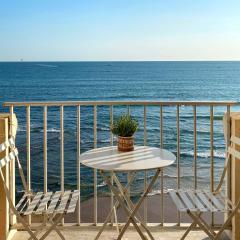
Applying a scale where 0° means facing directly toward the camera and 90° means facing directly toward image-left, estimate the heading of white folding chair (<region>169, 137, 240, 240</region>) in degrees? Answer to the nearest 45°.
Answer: approximately 90°

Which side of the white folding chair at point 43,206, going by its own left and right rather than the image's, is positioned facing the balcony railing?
left

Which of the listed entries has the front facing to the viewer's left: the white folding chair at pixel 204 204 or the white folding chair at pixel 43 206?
the white folding chair at pixel 204 204

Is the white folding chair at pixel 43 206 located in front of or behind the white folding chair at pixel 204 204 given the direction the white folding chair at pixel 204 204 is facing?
in front

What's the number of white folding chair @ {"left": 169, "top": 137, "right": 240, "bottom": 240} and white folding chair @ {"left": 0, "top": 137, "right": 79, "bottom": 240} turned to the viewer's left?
1

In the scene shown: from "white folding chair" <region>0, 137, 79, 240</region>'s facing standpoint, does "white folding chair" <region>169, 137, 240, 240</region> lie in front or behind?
in front

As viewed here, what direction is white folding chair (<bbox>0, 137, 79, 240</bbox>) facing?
to the viewer's right

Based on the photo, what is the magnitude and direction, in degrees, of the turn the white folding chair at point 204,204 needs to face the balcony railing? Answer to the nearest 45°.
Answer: approximately 90° to its right

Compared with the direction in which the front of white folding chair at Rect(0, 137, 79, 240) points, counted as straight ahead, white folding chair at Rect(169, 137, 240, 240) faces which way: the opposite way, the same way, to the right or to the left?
the opposite way
